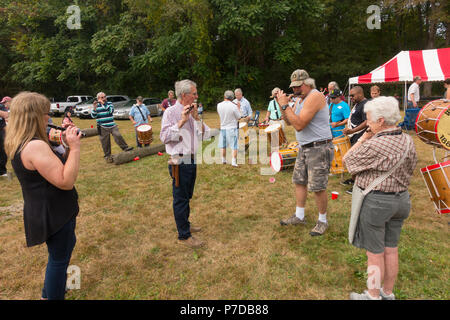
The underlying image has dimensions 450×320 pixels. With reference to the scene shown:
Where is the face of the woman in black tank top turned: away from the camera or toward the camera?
away from the camera

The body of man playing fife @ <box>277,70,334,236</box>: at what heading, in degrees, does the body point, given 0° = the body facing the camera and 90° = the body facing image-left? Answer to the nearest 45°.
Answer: approximately 90°

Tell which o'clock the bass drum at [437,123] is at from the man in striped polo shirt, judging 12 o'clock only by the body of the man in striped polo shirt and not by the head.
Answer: The bass drum is roughly at 11 o'clock from the man in striped polo shirt.

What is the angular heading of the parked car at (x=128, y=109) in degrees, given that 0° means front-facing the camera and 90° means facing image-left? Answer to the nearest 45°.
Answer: approximately 45°

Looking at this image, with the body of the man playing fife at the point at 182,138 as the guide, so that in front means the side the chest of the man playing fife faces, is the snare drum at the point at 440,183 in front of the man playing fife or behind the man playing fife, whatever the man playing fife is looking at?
in front

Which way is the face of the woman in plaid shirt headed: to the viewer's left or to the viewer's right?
to the viewer's left

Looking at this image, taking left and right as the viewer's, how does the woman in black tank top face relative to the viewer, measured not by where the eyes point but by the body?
facing to the right of the viewer

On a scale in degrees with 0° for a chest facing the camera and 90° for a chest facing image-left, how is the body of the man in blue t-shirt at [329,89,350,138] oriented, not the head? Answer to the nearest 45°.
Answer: approximately 45°

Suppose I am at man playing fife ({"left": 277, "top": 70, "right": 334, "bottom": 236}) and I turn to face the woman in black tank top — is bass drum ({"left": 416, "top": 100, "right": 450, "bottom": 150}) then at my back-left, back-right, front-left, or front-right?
back-left

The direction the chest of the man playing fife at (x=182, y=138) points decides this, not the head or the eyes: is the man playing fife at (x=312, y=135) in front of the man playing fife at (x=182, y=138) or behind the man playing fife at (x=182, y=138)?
in front
